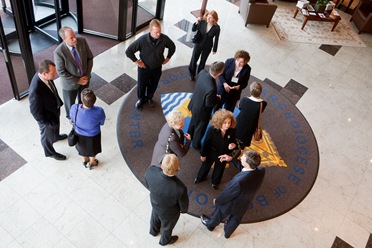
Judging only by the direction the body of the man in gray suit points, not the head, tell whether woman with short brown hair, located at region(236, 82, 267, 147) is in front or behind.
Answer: in front

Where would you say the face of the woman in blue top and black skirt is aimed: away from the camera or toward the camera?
away from the camera

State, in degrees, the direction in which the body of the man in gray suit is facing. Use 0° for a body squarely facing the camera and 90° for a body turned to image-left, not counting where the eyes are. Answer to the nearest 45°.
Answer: approximately 315°

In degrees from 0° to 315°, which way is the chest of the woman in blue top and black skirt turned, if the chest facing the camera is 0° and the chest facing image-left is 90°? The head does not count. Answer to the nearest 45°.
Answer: approximately 180°

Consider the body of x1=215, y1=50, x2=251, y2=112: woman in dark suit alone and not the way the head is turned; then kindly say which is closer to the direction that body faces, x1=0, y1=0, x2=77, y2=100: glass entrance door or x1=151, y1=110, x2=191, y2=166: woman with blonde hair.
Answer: the woman with blonde hair

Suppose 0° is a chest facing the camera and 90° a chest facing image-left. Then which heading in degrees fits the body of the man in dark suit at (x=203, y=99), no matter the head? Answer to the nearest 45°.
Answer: approximately 225°

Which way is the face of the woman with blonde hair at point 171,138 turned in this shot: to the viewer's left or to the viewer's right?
to the viewer's right

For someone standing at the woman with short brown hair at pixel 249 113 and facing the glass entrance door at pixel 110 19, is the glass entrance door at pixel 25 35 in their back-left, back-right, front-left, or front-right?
front-left

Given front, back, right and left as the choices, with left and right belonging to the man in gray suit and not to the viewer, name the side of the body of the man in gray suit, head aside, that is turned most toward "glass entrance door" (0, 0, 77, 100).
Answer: back

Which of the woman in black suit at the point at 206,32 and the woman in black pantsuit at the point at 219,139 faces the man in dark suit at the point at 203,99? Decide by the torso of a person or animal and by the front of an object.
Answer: the woman in black suit at the point at 206,32

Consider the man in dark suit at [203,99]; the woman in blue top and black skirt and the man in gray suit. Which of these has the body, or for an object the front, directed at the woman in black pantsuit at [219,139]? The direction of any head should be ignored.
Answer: the man in gray suit

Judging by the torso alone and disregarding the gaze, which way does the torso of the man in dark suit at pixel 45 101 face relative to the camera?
to the viewer's right

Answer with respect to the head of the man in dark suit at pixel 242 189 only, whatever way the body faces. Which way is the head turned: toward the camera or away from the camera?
away from the camera

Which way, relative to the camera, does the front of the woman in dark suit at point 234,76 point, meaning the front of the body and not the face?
toward the camera

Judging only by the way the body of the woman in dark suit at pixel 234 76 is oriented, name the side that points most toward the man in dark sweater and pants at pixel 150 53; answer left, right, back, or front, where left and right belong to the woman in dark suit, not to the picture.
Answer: right

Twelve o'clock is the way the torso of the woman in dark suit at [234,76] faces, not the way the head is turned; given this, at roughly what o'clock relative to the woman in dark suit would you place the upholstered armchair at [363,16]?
The upholstered armchair is roughly at 7 o'clock from the woman in dark suit.

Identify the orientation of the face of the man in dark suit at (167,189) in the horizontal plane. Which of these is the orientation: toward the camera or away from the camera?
away from the camera

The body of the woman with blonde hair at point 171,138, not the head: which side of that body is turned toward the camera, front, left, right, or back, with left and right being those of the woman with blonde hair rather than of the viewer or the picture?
right
